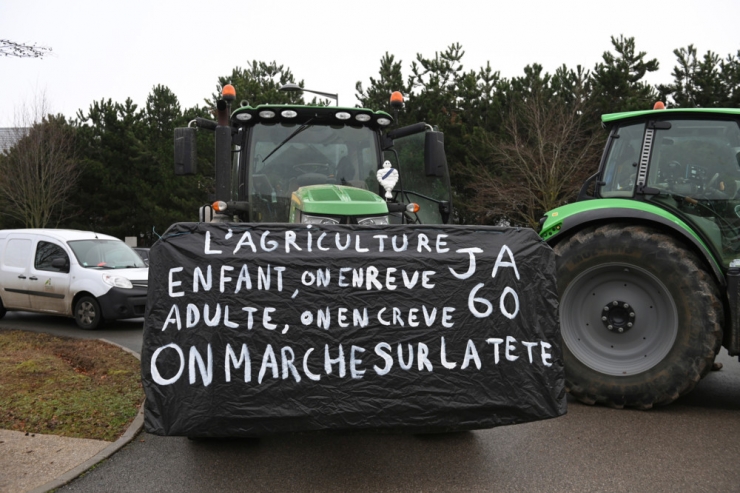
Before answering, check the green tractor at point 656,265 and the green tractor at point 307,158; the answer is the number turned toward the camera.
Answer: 1

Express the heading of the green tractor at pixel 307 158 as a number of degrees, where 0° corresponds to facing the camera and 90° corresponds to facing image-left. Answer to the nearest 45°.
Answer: approximately 0°

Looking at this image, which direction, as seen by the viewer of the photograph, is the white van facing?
facing the viewer and to the right of the viewer

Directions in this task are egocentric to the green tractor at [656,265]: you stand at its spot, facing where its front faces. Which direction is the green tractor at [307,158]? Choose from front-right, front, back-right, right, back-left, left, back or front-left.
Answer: back

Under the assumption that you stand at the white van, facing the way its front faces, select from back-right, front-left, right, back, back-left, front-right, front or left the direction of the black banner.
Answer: front-right

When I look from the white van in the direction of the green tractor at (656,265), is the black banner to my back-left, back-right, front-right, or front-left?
front-right

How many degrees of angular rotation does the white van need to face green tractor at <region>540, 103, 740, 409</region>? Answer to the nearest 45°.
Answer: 0° — it already faces it

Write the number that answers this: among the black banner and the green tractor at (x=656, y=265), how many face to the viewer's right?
1

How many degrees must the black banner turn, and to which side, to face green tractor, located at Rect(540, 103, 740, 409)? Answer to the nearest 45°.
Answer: approximately 135° to its left

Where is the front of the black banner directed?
toward the camera

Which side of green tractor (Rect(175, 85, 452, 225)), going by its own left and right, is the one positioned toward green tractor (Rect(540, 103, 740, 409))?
left

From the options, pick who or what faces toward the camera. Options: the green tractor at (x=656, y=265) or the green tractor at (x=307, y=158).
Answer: the green tractor at (x=307, y=158)

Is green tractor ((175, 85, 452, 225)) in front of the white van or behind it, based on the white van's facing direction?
in front

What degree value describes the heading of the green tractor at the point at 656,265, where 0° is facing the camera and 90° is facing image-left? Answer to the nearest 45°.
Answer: approximately 270°
